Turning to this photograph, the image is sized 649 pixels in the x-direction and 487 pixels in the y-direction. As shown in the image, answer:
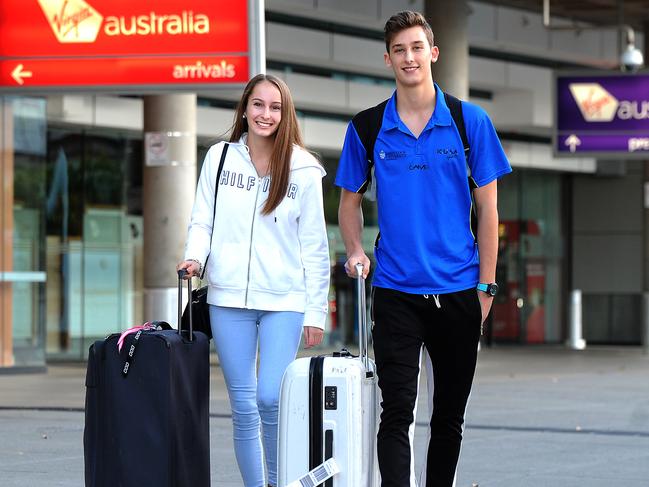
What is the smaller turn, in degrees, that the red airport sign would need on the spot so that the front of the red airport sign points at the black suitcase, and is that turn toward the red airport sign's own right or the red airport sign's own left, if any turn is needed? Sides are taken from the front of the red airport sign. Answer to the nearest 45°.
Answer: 0° — it already faces it

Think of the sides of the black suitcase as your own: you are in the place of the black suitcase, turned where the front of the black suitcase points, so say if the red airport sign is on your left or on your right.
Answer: on your right

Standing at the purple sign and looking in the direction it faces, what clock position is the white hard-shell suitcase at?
The white hard-shell suitcase is roughly at 12 o'clock from the purple sign.

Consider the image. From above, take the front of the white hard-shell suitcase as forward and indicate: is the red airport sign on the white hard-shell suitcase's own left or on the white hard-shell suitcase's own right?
on the white hard-shell suitcase's own right

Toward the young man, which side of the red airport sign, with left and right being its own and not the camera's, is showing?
front

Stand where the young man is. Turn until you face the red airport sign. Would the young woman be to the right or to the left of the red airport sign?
left

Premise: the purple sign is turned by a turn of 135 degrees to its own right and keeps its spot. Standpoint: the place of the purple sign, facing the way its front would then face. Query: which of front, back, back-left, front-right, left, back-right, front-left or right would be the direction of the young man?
back-left
